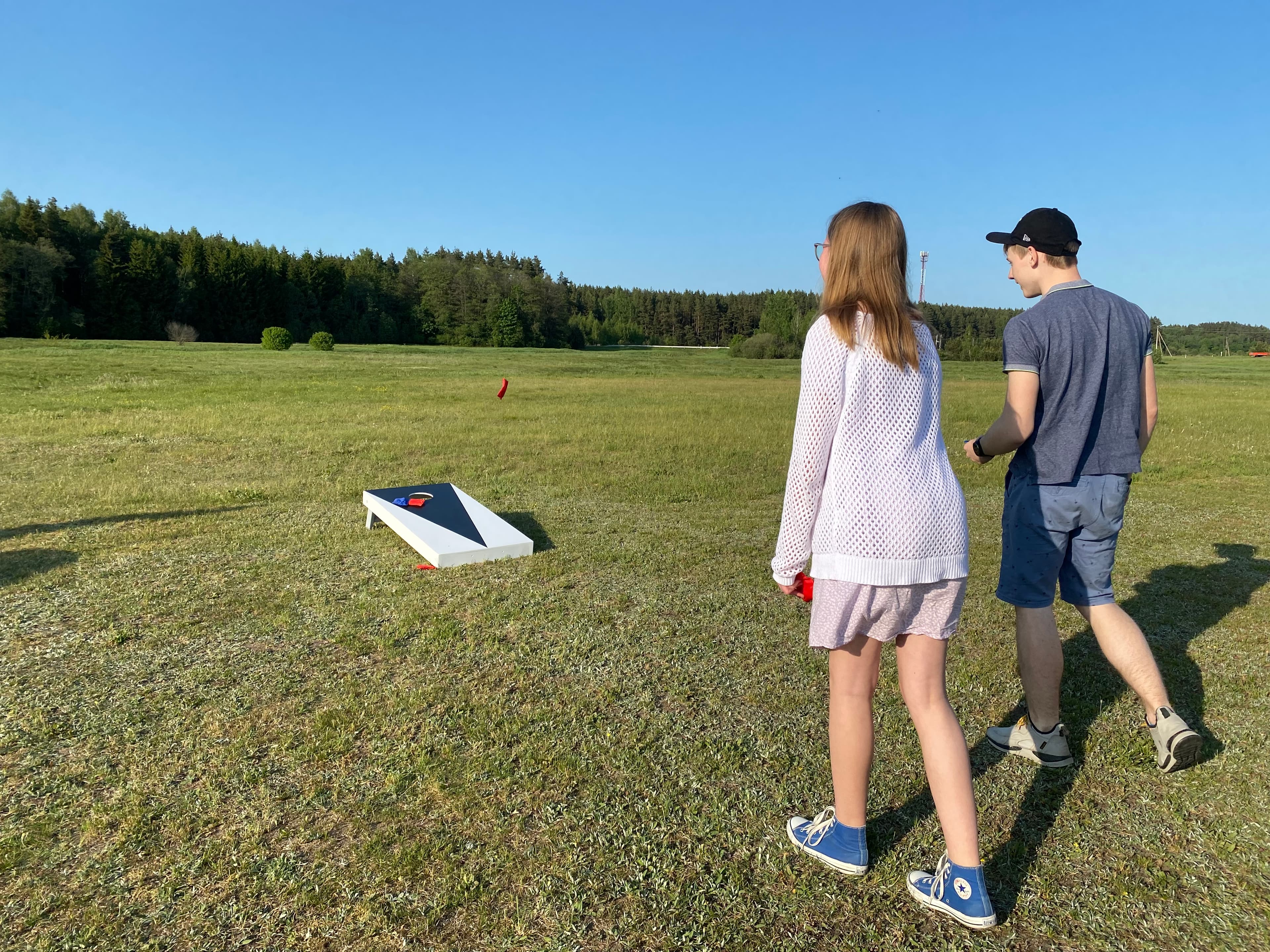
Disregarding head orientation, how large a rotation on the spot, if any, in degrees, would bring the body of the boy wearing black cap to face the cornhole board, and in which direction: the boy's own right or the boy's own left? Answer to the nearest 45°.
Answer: approximately 45° to the boy's own left

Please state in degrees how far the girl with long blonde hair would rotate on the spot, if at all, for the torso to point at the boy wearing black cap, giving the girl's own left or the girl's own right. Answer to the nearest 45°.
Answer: approximately 90° to the girl's own right

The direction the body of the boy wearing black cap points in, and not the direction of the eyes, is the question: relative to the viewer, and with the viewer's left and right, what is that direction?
facing away from the viewer and to the left of the viewer

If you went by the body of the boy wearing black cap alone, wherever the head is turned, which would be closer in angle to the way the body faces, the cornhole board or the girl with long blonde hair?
the cornhole board

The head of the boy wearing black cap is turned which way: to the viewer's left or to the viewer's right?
to the viewer's left

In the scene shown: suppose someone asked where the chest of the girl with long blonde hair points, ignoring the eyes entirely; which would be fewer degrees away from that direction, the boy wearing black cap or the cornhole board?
the cornhole board

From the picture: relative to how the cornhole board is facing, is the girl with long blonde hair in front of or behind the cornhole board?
in front

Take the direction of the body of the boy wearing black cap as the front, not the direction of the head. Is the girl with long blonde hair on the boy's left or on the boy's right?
on the boy's left

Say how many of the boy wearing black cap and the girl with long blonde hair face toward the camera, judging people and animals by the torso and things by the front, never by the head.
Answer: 0

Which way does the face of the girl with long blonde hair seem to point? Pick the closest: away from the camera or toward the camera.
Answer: away from the camera

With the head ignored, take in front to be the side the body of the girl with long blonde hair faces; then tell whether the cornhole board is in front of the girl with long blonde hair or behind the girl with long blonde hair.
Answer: in front

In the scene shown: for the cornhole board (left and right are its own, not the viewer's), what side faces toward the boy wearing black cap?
front
